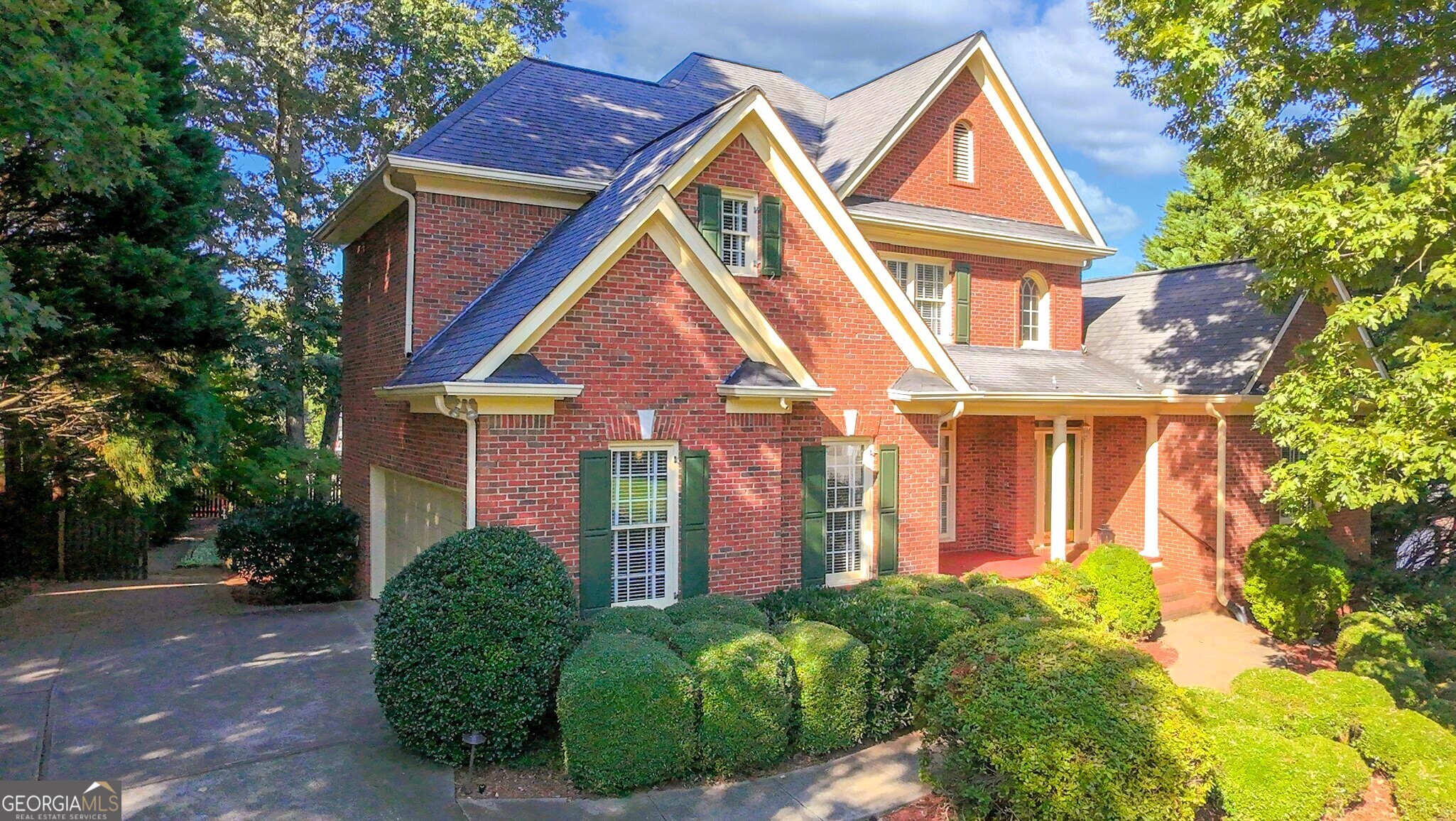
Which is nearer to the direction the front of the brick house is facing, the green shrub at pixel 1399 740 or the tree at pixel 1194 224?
the green shrub

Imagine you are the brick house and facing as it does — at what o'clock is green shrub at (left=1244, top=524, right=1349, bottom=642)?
The green shrub is roughly at 10 o'clock from the brick house.

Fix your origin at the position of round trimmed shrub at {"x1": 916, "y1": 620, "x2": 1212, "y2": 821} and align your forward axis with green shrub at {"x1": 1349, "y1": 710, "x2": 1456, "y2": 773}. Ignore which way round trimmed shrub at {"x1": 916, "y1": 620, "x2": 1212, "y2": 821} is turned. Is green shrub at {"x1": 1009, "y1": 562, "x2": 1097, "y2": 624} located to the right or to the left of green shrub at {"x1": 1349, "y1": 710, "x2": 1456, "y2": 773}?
left

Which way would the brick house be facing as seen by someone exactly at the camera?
facing the viewer and to the right of the viewer

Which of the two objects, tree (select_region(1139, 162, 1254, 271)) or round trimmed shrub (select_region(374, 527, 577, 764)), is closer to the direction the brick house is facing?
the round trimmed shrub

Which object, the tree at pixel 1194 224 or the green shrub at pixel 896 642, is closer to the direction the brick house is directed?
the green shrub

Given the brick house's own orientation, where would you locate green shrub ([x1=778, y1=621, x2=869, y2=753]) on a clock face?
The green shrub is roughly at 1 o'clock from the brick house.

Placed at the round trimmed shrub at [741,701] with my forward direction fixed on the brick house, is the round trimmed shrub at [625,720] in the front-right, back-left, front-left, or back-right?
back-left
